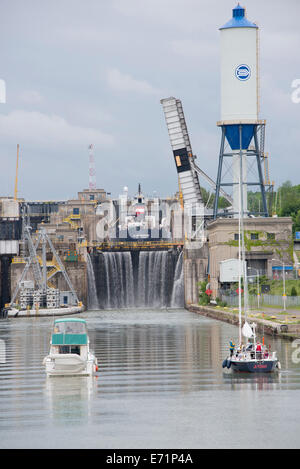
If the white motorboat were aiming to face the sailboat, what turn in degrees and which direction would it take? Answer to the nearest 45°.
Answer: approximately 90° to its right

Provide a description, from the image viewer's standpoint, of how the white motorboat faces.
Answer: facing away from the viewer
